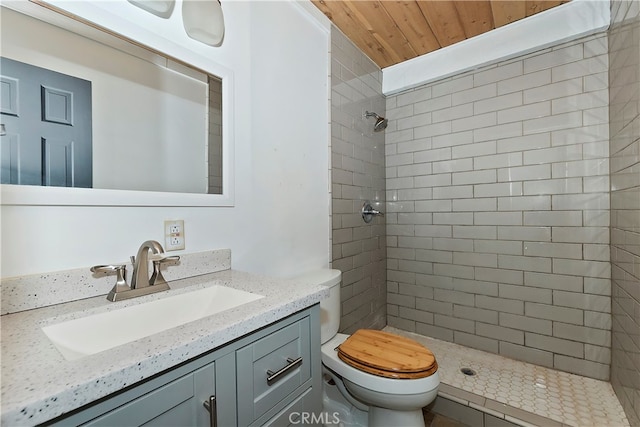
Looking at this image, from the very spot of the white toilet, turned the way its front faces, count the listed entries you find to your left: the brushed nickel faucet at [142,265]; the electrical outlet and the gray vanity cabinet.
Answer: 0

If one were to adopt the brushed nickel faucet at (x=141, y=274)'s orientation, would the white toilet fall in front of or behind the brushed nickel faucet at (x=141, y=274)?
in front

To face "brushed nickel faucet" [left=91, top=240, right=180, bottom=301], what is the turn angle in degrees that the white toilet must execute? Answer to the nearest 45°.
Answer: approximately 90° to its right

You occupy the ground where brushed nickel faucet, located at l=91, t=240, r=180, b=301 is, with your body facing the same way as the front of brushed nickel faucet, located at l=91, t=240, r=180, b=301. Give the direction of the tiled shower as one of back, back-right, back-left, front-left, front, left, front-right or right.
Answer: front-left

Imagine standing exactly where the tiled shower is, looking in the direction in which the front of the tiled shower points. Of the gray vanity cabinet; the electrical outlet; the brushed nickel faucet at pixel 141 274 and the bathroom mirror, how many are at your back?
0

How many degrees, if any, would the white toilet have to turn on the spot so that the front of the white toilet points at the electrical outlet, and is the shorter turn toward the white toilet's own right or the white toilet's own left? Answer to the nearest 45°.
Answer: approximately 90° to the white toilet's own right

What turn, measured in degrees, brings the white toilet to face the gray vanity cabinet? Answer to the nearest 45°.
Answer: approximately 90° to its right

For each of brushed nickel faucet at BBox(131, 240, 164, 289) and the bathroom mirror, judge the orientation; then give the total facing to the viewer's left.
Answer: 0

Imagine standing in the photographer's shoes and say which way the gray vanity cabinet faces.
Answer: facing the viewer and to the right of the viewer

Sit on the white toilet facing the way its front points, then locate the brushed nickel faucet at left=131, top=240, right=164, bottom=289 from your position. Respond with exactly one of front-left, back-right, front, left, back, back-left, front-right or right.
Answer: right

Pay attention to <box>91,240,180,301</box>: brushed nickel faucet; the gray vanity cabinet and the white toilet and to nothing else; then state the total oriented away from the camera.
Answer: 0

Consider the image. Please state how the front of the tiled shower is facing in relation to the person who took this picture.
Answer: facing the viewer and to the left of the viewer
